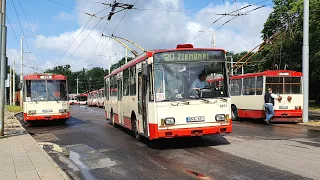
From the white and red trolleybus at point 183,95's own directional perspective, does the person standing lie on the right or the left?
on its left

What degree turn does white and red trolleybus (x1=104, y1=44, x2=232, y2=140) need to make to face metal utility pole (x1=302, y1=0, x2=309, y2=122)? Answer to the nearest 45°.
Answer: approximately 90° to its left

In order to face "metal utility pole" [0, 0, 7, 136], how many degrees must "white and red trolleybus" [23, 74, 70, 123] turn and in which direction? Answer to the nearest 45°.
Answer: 0° — it already faces it

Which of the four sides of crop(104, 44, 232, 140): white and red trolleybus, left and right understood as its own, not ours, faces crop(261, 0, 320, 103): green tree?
left

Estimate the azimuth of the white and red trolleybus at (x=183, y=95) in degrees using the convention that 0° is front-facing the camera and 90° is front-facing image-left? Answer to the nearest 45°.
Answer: approximately 315°
